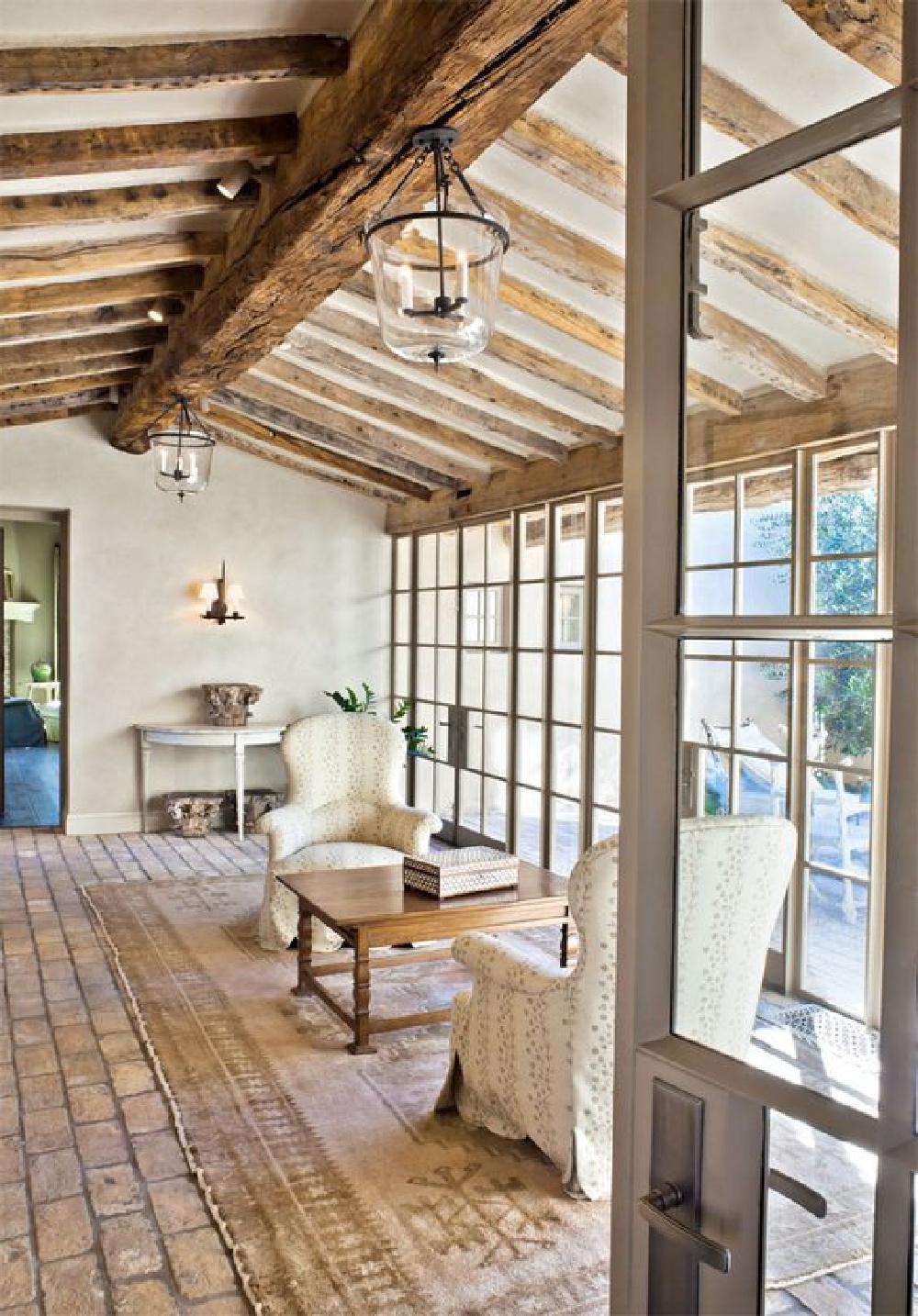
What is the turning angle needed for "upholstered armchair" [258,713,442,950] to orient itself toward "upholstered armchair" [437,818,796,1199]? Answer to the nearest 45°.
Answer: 0° — it already faces it

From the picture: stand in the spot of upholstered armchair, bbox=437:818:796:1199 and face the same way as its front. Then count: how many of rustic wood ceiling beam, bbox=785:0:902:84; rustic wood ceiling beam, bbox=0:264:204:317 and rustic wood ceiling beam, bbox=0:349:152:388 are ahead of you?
2

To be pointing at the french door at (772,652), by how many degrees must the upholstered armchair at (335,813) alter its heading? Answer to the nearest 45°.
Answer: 0° — it already faces it

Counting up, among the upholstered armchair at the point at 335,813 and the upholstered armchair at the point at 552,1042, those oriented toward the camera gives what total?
1

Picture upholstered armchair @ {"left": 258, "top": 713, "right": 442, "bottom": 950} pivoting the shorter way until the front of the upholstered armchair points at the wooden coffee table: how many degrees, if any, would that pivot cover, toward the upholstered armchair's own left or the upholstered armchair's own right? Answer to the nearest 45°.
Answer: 0° — it already faces it

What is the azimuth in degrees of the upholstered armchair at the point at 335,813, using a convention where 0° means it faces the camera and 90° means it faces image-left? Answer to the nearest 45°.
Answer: approximately 0°

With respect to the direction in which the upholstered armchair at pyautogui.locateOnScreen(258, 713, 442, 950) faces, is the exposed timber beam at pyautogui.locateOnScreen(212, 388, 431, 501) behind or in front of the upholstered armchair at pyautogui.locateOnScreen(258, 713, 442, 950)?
behind

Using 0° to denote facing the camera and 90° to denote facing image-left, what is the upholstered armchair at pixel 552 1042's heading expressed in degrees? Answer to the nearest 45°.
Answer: approximately 135°

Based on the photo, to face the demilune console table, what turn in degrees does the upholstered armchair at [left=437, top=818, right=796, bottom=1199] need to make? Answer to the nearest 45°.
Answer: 0° — it already faces it

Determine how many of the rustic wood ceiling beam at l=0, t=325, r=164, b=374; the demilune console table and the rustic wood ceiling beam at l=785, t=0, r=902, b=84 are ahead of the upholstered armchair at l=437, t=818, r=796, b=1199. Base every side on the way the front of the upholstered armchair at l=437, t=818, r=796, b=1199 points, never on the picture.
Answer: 2
